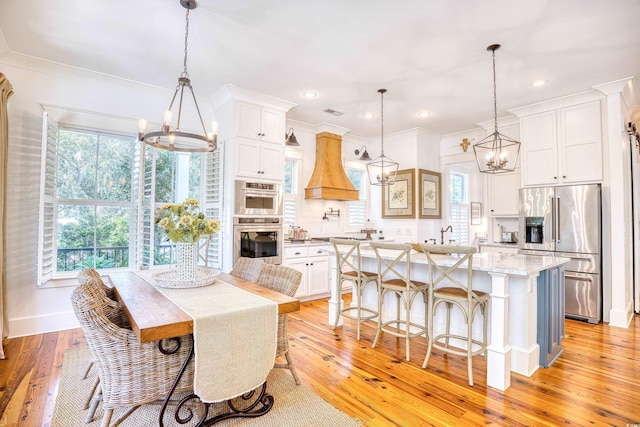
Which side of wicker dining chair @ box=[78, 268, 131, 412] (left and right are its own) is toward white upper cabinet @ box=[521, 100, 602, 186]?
front

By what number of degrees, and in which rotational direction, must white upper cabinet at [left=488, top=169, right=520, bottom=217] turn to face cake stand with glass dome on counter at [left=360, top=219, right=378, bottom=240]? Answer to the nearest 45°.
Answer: approximately 45° to its right

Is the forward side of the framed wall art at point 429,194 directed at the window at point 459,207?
no

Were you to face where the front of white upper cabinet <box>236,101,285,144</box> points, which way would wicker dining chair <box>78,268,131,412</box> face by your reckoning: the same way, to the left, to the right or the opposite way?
to the left

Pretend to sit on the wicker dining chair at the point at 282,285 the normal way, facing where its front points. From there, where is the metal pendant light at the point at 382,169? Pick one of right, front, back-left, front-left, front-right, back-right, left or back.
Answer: back

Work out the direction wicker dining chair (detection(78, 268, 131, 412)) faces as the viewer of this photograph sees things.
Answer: facing to the right of the viewer

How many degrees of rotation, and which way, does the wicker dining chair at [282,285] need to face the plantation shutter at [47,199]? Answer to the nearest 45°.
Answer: approximately 90° to its right

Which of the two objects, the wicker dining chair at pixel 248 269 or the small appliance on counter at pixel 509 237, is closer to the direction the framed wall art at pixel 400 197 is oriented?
the wicker dining chair

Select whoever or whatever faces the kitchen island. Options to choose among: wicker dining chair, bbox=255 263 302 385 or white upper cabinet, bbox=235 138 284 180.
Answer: the white upper cabinet

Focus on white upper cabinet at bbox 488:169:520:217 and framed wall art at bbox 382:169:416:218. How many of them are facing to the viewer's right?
0

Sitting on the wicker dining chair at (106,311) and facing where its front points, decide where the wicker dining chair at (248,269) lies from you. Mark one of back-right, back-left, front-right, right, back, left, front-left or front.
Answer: front

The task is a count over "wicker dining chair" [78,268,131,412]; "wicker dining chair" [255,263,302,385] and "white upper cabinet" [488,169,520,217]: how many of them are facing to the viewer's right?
1

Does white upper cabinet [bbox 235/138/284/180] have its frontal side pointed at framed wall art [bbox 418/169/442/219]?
no

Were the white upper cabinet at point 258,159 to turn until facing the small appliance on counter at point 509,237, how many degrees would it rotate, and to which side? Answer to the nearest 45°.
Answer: approximately 45° to its left

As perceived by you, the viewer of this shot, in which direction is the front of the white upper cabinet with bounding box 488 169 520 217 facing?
facing the viewer and to the left of the viewer

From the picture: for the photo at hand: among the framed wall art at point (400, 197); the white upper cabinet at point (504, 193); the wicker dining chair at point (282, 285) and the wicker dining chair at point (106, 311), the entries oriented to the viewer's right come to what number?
1

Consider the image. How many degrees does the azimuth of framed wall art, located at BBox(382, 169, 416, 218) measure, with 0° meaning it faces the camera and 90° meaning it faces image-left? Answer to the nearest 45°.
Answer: approximately 45°

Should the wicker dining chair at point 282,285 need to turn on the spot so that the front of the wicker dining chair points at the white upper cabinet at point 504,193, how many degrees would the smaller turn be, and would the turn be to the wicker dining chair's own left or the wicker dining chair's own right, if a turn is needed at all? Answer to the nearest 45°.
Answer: approximately 180°
